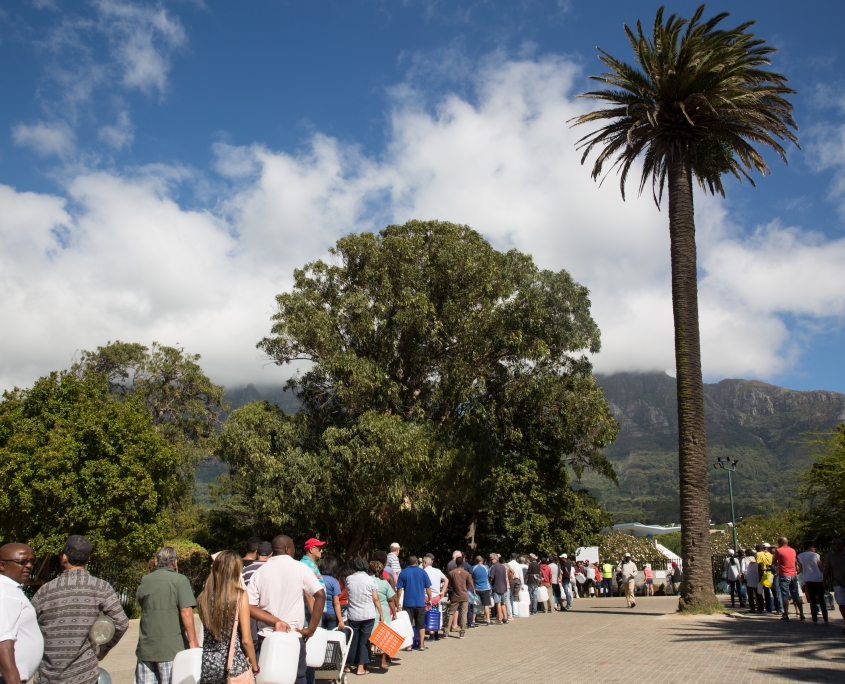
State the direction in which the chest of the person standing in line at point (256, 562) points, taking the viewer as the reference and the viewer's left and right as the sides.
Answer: facing away from the viewer and to the right of the viewer

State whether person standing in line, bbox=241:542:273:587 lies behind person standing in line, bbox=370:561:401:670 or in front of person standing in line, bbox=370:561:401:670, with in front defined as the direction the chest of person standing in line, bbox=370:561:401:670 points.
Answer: behind

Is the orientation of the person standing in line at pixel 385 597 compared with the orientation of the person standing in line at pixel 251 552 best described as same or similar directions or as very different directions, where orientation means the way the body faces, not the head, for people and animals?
same or similar directions

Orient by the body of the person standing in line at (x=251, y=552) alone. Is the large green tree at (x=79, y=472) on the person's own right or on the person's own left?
on the person's own left

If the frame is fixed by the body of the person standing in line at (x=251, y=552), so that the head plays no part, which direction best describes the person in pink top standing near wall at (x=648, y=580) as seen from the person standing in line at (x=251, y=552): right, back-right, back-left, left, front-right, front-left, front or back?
front

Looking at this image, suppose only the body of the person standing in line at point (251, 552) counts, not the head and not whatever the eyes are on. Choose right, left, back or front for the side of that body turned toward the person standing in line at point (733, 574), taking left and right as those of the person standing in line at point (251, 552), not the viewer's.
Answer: front

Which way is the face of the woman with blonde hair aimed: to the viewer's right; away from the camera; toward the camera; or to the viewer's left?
away from the camera

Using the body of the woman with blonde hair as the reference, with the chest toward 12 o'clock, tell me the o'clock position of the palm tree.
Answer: The palm tree is roughly at 12 o'clock from the woman with blonde hair.

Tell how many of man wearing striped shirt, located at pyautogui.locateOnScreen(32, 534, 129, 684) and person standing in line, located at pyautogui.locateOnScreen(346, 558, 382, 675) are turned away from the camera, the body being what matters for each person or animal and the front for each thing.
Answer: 2

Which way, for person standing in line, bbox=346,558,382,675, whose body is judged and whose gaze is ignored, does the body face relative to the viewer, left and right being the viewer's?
facing away from the viewer

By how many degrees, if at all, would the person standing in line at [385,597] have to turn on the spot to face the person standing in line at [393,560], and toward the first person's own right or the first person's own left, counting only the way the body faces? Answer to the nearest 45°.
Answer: approximately 45° to the first person's own left

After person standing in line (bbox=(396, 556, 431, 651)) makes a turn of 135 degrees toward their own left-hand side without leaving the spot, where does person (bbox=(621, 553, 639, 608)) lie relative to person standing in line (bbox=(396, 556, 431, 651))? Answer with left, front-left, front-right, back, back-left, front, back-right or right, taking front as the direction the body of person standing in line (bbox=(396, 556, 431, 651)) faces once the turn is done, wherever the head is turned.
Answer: back

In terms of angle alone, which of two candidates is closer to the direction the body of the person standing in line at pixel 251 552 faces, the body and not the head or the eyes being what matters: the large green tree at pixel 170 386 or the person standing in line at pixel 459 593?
the person standing in line

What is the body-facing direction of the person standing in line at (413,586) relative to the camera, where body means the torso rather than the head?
away from the camera

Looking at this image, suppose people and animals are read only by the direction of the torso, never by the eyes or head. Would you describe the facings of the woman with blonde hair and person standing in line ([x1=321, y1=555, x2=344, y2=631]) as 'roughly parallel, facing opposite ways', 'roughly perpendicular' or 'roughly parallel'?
roughly parallel

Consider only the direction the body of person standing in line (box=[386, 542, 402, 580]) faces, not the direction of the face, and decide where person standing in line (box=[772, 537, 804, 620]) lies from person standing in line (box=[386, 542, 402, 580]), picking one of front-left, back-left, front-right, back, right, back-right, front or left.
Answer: front-right

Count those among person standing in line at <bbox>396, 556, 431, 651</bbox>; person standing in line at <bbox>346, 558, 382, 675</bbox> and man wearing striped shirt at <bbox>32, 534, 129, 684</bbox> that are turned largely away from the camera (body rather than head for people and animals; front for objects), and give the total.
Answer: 3

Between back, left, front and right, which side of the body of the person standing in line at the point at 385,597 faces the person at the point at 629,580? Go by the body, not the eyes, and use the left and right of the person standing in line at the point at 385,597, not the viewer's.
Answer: front

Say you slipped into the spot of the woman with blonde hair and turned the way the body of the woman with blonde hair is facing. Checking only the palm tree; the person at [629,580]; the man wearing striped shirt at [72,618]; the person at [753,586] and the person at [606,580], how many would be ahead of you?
4

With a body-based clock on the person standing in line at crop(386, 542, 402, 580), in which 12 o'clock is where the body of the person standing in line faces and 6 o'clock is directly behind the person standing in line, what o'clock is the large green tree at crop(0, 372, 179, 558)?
The large green tree is roughly at 9 o'clock from the person standing in line.

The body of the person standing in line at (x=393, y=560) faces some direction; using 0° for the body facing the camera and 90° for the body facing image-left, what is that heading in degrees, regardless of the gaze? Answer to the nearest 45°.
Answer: approximately 225°

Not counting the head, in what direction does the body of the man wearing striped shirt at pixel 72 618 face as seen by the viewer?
away from the camera
